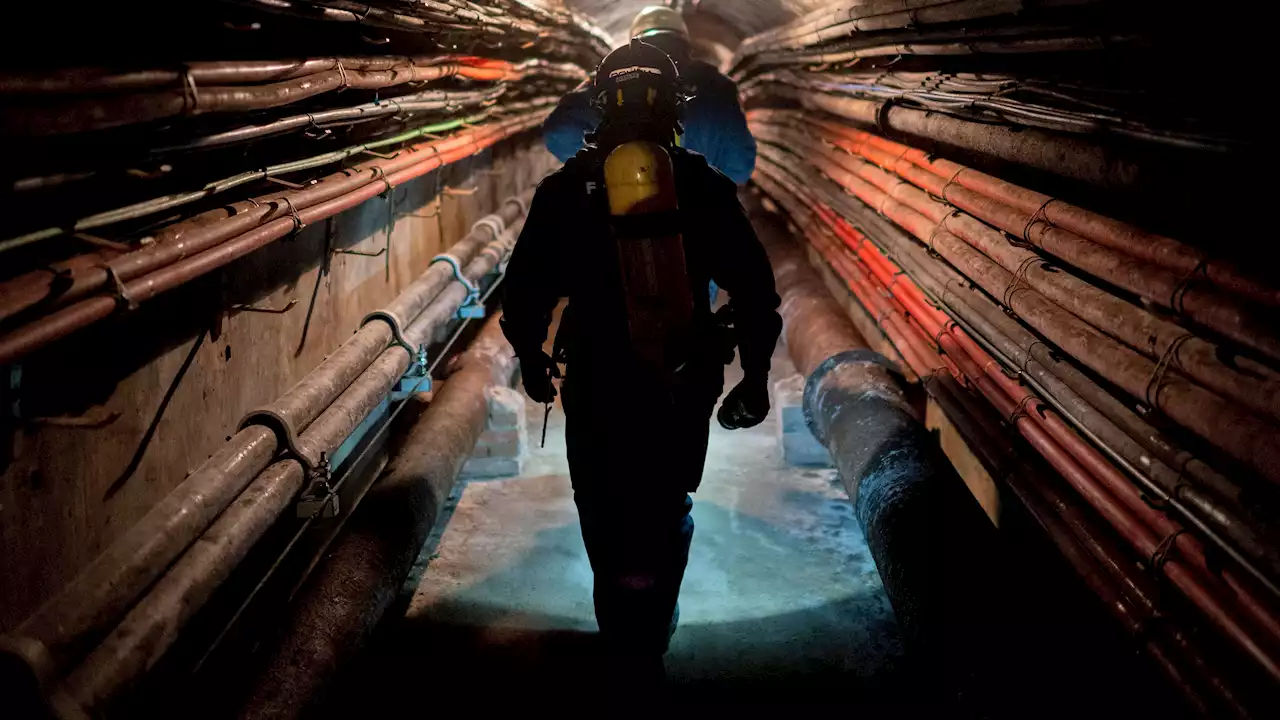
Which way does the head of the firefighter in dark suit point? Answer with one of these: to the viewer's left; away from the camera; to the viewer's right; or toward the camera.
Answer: away from the camera

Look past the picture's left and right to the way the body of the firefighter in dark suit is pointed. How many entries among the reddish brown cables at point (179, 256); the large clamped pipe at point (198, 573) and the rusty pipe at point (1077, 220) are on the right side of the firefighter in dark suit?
1

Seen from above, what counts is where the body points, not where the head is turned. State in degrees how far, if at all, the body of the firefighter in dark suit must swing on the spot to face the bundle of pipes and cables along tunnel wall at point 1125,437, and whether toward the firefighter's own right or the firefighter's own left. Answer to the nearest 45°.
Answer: approximately 90° to the firefighter's own right

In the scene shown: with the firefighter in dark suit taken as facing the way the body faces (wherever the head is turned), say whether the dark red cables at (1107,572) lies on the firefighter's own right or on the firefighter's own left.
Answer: on the firefighter's own right

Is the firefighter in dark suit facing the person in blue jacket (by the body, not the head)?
yes

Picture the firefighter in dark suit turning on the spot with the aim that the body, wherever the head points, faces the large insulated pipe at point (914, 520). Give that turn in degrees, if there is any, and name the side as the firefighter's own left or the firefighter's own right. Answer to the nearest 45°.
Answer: approximately 90° to the firefighter's own right

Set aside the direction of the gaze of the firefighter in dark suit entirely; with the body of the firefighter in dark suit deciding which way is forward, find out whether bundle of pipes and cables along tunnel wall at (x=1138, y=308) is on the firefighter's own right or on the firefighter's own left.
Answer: on the firefighter's own right

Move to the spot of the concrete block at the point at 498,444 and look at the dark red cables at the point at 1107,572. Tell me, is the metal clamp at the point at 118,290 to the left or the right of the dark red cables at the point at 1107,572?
right

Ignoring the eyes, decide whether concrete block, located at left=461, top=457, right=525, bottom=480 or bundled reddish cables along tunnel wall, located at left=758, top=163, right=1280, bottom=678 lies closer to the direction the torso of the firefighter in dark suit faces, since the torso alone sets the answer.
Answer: the concrete block

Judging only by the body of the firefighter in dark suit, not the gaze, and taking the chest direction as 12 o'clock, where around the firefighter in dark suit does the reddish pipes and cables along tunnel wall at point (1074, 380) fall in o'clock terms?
The reddish pipes and cables along tunnel wall is roughly at 3 o'clock from the firefighter in dark suit.

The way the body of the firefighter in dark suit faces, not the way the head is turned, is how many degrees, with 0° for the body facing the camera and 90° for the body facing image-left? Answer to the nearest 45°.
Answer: approximately 180°

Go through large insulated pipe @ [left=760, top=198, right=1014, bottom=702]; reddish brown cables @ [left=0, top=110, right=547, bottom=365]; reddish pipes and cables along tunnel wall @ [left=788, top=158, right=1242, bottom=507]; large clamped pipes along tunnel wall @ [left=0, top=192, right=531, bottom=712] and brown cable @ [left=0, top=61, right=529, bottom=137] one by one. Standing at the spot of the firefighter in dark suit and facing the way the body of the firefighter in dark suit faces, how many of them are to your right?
2

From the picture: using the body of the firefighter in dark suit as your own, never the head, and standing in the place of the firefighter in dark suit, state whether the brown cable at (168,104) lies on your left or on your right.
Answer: on your left
